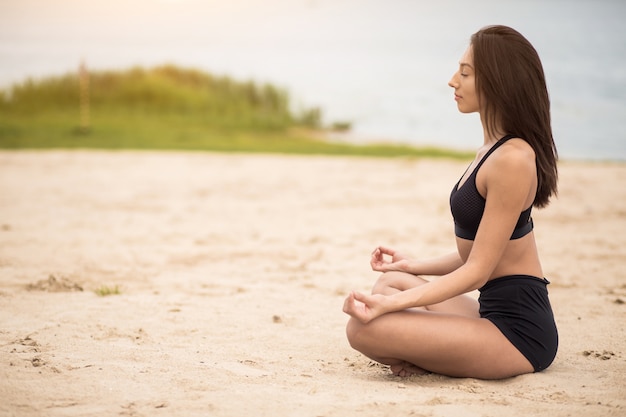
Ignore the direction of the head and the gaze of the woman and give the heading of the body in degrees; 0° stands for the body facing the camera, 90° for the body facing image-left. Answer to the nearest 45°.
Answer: approximately 90°

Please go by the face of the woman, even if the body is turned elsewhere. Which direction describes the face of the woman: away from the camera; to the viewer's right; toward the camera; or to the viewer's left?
to the viewer's left
